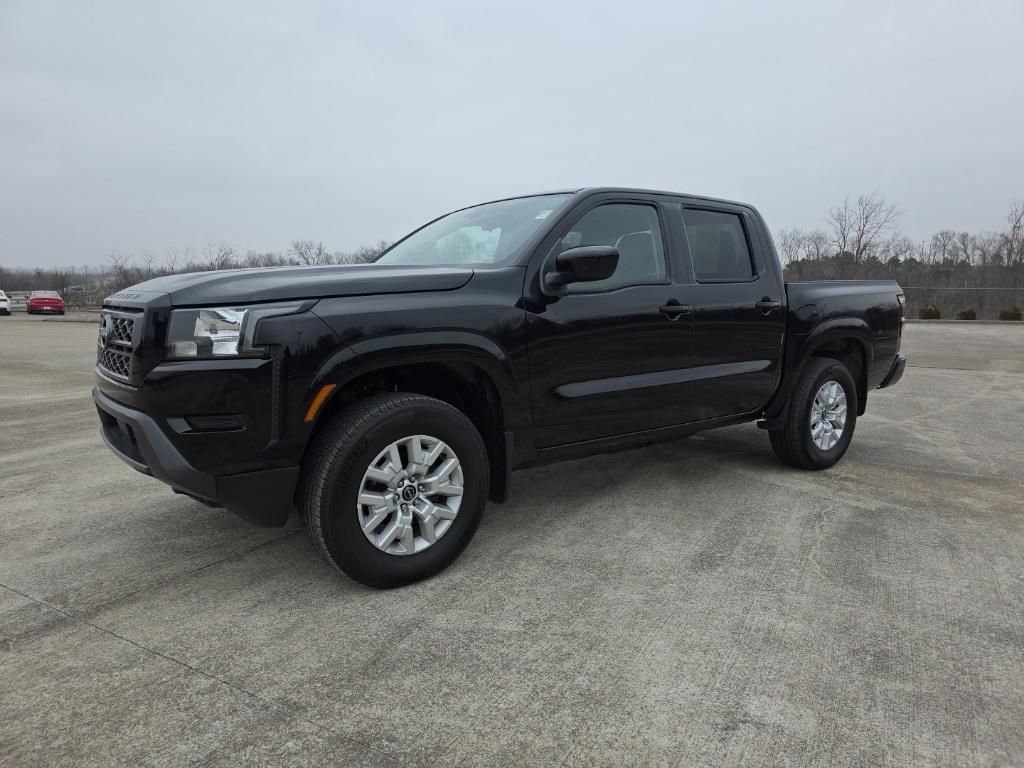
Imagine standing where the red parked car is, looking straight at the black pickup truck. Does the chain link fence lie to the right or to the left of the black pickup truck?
left

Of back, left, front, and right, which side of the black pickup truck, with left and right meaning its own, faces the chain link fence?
back

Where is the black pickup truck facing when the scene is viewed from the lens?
facing the viewer and to the left of the viewer

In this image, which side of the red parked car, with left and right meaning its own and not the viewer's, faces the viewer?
back

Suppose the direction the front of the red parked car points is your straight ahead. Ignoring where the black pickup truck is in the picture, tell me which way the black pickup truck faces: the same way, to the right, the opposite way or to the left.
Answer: to the left

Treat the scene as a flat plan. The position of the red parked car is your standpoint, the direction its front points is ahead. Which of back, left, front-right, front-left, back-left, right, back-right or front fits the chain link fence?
back-right

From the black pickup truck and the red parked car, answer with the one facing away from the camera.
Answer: the red parked car

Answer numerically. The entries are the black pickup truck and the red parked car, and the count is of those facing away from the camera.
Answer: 1

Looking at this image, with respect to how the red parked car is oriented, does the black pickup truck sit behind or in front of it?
behind

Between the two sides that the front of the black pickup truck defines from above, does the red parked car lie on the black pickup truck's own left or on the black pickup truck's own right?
on the black pickup truck's own right
